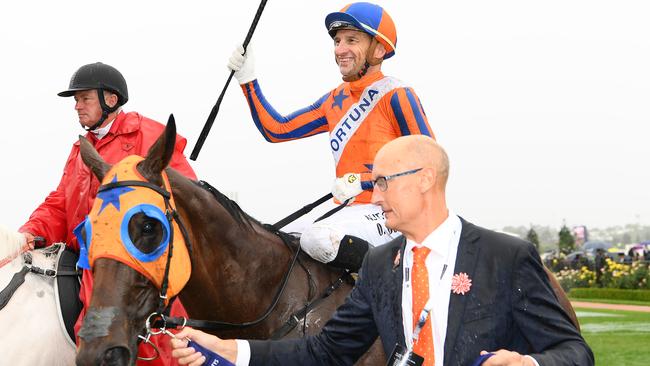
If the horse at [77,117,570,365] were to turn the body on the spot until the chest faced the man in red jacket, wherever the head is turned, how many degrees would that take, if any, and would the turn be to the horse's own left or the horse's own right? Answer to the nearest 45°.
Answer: approximately 90° to the horse's own right

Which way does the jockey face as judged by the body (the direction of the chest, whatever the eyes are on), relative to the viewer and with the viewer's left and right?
facing the viewer and to the left of the viewer

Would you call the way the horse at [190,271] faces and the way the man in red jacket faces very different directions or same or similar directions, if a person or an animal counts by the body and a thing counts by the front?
same or similar directions

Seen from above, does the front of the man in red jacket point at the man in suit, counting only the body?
no

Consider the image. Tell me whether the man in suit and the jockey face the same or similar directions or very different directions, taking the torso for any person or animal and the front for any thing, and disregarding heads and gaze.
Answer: same or similar directions

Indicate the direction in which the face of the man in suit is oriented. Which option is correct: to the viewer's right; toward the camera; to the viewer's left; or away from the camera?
to the viewer's left

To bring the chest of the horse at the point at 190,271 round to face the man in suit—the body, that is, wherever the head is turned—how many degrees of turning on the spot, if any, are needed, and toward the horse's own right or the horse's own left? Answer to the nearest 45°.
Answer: approximately 90° to the horse's own left

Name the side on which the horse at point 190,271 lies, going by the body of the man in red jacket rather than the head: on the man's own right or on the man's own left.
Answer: on the man's own left

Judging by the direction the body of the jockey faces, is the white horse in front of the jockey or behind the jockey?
in front

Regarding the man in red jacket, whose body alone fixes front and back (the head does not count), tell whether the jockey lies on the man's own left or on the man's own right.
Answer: on the man's own left

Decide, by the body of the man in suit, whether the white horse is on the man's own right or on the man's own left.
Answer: on the man's own right

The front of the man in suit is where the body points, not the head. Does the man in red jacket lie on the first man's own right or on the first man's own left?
on the first man's own right

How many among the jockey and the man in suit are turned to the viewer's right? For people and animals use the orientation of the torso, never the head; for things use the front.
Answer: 0

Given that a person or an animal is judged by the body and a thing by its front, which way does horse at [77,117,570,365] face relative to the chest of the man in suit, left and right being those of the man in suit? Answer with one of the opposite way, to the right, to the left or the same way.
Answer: the same way

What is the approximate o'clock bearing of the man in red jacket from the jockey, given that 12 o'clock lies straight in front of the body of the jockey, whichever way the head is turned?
The man in red jacket is roughly at 2 o'clock from the jockey.

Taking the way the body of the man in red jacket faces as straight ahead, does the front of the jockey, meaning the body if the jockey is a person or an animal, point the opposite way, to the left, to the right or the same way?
the same way
